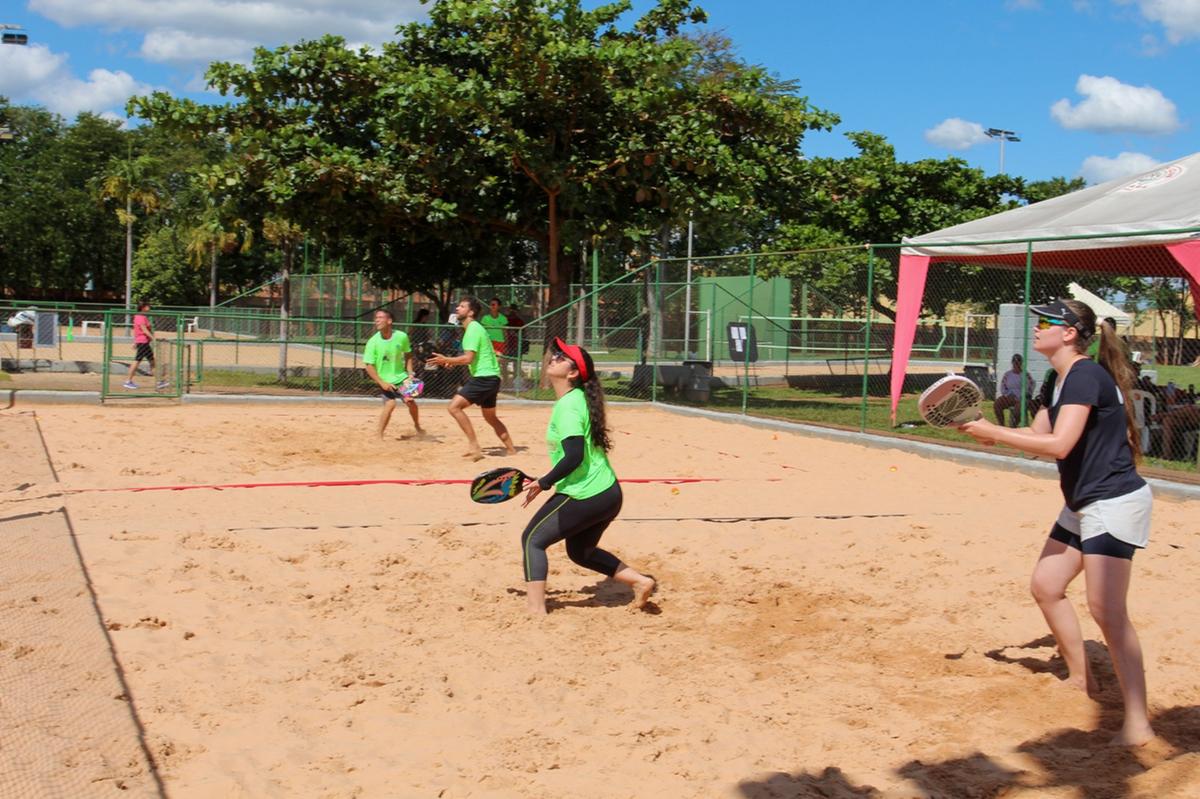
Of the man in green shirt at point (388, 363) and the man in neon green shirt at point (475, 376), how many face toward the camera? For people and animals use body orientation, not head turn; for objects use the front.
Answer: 1

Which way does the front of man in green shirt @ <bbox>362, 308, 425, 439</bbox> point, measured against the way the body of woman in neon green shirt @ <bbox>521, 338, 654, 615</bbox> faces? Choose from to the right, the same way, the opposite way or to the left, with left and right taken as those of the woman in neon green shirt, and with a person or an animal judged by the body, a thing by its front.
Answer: to the left

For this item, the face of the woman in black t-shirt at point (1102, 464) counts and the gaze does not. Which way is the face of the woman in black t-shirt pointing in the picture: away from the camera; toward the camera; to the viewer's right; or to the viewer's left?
to the viewer's left

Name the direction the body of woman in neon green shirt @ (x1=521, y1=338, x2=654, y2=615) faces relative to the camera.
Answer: to the viewer's left

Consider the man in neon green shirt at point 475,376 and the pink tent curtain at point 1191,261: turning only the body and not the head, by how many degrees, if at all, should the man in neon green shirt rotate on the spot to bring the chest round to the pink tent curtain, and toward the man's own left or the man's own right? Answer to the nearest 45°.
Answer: approximately 180°

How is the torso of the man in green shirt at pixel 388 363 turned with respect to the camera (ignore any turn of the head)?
toward the camera

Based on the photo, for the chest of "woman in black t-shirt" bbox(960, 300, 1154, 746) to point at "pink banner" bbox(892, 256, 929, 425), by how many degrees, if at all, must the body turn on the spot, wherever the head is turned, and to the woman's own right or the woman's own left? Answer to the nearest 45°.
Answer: approximately 90° to the woman's own right

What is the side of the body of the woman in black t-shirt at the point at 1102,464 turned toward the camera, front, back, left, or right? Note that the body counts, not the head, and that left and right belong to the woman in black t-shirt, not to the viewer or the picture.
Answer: left

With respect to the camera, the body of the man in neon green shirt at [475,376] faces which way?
to the viewer's left

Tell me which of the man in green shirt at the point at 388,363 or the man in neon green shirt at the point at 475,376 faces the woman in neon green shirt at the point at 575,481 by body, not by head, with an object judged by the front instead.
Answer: the man in green shirt

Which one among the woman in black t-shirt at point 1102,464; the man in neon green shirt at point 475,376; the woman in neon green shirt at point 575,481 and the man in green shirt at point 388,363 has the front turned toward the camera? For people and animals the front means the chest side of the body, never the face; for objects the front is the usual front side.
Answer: the man in green shirt

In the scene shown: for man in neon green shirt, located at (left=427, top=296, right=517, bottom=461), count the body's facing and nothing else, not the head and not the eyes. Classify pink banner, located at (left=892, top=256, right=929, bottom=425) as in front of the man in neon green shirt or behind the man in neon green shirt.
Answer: behind

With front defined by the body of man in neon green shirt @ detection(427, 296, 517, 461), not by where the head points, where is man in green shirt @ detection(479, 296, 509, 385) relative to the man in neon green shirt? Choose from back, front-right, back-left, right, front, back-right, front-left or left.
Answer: right

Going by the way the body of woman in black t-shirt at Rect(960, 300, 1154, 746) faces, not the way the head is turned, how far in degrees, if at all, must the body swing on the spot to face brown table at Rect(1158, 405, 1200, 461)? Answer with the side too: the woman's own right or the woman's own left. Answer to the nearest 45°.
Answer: approximately 90° to the woman's own right
